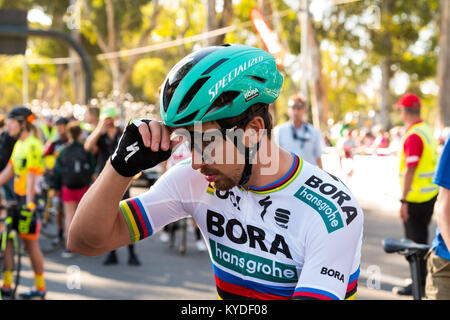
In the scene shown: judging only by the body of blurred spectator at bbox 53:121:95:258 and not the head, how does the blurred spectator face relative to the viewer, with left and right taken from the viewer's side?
facing away from the viewer

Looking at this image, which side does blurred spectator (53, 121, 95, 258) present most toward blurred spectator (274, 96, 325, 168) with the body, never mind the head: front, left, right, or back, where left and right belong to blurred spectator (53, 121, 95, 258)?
right

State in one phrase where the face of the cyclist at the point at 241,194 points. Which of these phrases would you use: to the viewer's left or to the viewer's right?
to the viewer's left

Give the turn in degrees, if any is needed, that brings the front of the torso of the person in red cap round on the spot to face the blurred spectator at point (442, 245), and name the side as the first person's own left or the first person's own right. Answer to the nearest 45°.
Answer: approximately 135° to the first person's own left

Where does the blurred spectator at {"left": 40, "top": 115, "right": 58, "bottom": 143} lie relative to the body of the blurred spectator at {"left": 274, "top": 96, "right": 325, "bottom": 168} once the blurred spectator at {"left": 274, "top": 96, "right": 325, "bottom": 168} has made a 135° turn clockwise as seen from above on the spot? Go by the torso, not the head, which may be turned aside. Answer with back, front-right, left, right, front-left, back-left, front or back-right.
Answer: front

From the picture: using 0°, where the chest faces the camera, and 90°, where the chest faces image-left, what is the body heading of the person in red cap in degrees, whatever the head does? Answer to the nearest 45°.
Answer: approximately 135°

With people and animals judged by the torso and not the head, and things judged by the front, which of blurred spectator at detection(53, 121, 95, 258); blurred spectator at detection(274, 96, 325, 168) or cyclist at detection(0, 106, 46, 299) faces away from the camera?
blurred spectator at detection(53, 121, 95, 258)
